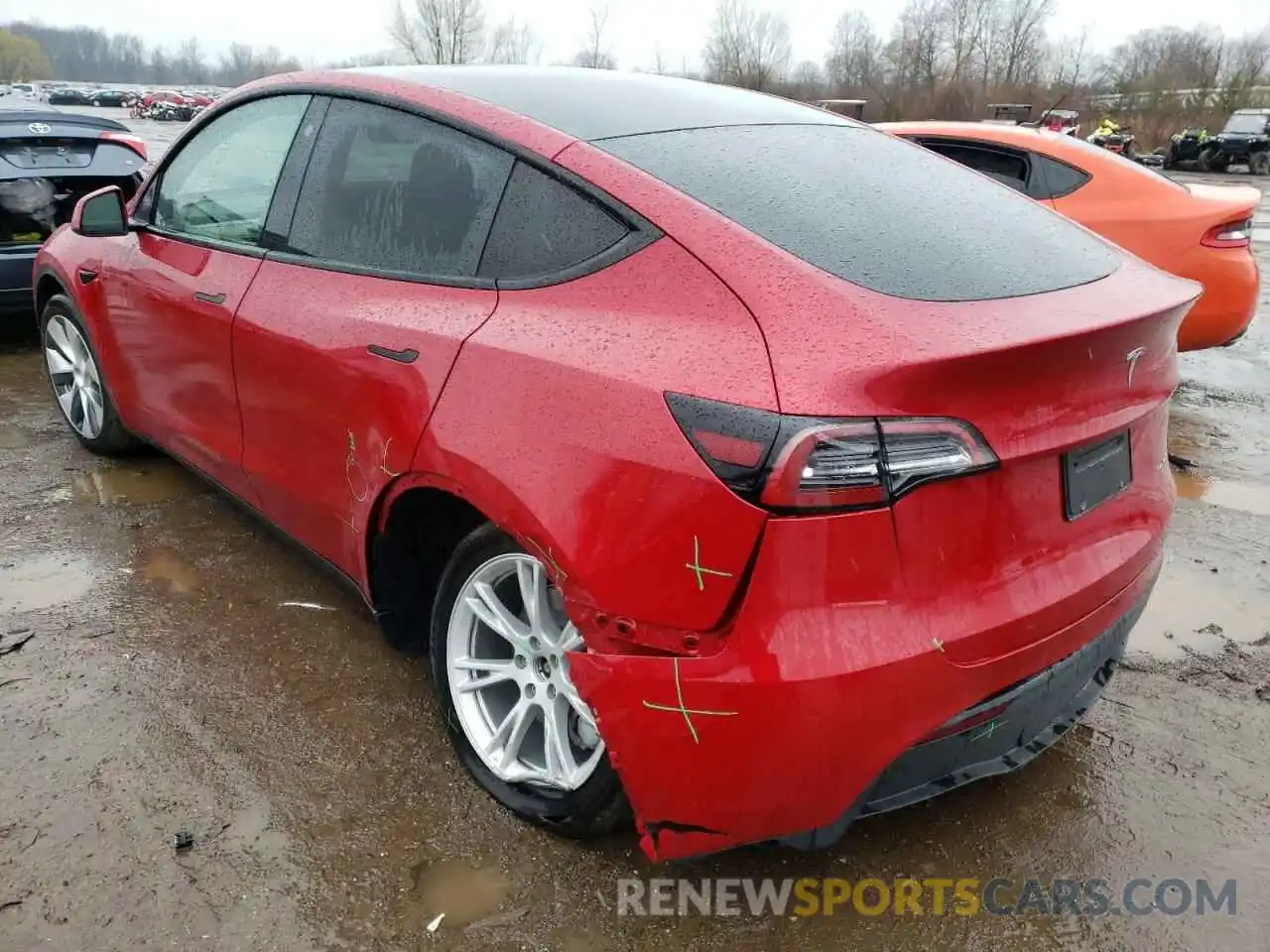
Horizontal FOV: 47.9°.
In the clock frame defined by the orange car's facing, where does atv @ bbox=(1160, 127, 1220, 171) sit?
The atv is roughly at 3 o'clock from the orange car.

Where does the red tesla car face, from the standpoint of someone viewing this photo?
facing away from the viewer and to the left of the viewer

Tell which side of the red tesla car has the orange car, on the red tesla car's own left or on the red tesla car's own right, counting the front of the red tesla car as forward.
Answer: on the red tesla car's own right

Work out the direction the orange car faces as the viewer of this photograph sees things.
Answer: facing to the left of the viewer

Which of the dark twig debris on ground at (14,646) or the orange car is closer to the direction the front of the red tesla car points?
the dark twig debris on ground

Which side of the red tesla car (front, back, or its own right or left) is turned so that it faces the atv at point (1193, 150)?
right

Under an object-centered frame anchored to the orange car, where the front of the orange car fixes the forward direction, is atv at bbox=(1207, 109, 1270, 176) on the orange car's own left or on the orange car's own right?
on the orange car's own right
